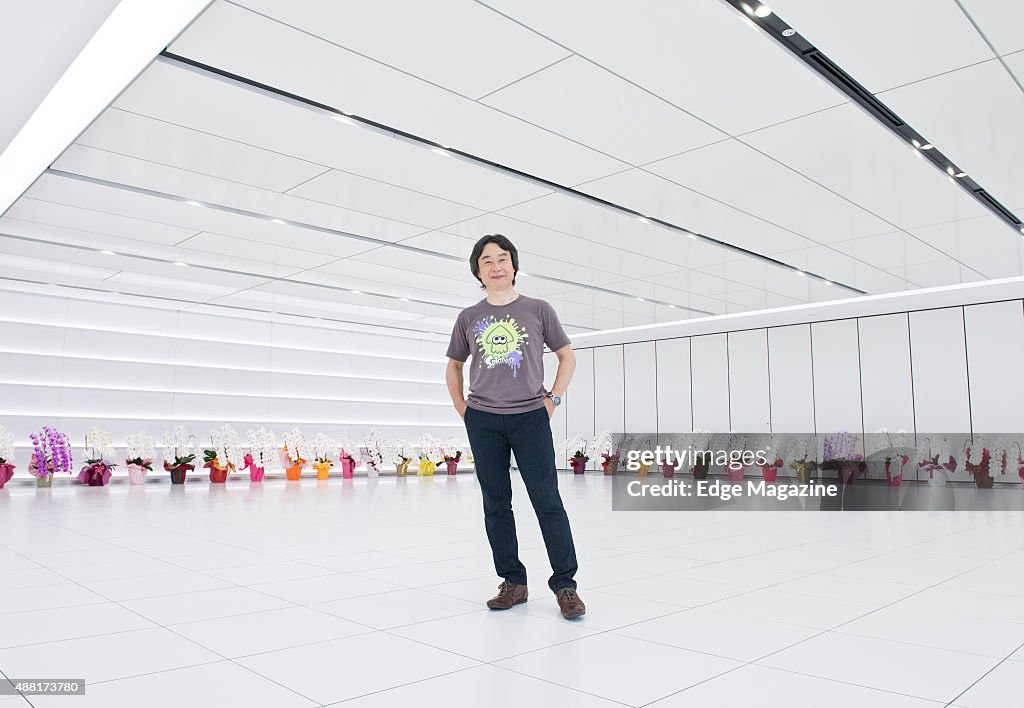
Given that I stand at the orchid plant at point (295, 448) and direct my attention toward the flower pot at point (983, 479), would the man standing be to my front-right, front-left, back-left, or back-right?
front-right

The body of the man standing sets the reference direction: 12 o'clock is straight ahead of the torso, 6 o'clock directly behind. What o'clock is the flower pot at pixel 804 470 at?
The flower pot is roughly at 7 o'clock from the man standing.

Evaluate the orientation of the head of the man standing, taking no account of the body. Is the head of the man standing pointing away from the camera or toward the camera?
toward the camera

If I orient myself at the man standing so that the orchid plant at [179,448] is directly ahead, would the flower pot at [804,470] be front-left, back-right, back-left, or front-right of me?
front-right

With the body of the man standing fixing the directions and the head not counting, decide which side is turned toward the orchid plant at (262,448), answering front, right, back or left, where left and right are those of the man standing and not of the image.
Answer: back

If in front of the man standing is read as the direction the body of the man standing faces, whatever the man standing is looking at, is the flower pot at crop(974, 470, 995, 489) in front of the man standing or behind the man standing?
behind

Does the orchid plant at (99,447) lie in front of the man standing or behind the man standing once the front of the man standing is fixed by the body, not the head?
behind

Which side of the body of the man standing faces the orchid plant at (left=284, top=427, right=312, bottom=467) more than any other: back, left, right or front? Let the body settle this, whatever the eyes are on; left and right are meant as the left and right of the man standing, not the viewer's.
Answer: back

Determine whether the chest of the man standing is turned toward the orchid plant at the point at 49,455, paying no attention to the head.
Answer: no

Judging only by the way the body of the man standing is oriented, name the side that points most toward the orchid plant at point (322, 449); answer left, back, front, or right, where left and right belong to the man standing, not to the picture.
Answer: back

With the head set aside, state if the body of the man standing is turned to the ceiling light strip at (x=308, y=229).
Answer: no

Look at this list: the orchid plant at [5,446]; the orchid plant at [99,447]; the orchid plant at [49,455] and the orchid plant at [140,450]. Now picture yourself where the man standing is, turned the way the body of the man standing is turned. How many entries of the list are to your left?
0

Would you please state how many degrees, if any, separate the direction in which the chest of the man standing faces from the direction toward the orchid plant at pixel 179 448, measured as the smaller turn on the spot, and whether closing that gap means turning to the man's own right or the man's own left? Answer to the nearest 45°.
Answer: approximately 135° to the man's own right

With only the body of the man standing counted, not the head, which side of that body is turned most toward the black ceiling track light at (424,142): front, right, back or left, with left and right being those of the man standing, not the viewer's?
back

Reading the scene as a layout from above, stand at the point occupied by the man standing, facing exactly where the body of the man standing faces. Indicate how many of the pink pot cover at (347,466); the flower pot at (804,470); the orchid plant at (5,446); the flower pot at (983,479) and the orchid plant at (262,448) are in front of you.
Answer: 0

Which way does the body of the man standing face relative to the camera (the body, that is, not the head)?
toward the camera

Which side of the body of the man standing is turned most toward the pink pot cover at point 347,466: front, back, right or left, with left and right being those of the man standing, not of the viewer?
back
